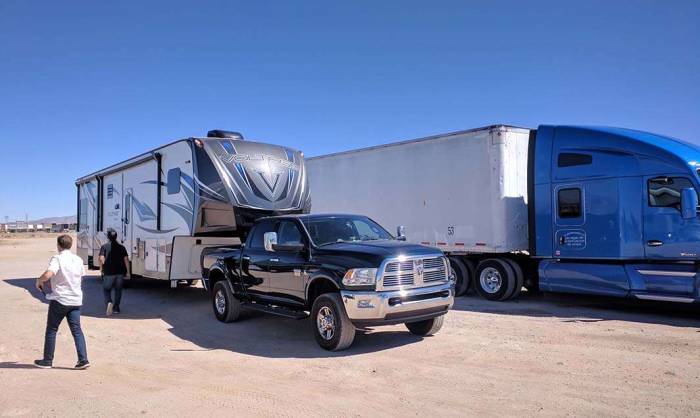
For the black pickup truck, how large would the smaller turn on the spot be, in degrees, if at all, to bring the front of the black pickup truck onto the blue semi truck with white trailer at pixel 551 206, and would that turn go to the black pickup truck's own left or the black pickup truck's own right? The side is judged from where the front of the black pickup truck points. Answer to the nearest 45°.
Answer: approximately 90° to the black pickup truck's own left

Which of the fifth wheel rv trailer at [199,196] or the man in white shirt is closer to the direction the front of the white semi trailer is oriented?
the man in white shirt

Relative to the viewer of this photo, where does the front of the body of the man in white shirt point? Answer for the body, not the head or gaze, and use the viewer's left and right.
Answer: facing away from the viewer and to the left of the viewer

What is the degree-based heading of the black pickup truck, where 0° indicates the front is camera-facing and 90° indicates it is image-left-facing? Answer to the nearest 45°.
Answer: approximately 315°

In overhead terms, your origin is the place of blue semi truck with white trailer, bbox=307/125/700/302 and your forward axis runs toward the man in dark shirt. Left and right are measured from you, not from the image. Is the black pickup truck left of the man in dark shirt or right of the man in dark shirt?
left

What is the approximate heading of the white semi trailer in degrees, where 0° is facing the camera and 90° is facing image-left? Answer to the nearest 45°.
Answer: approximately 315°

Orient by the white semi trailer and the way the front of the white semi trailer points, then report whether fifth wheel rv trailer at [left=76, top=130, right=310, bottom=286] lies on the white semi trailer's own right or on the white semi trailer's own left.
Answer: on the white semi trailer's own right

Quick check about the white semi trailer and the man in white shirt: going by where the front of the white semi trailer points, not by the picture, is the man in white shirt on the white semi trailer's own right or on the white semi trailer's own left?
on the white semi trailer's own right

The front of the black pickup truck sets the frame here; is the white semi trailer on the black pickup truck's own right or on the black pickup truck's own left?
on the black pickup truck's own left
